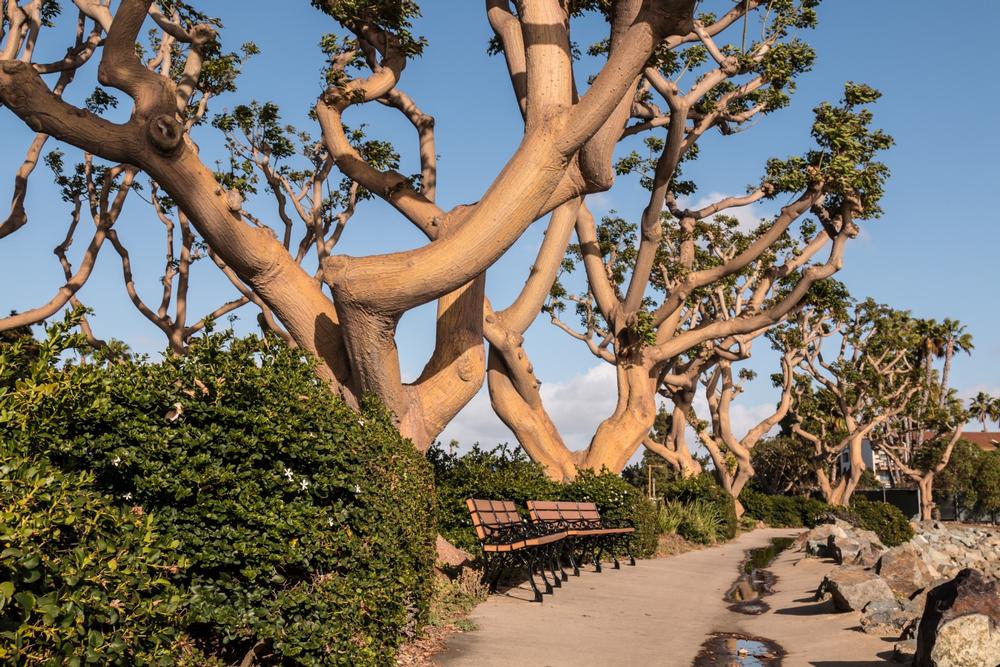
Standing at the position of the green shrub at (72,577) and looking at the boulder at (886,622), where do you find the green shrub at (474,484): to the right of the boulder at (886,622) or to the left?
left

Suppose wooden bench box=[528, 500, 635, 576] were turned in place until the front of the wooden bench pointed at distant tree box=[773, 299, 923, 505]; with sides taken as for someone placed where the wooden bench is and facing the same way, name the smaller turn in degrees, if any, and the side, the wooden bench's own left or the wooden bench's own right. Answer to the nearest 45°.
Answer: approximately 90° to the wooden bench's own left

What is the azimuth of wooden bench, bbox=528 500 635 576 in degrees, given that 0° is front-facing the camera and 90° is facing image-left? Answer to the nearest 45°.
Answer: approximately 315°

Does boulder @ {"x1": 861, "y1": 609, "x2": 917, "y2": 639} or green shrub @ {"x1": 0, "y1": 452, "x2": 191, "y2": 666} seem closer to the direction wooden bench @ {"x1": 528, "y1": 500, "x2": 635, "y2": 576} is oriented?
the boulder

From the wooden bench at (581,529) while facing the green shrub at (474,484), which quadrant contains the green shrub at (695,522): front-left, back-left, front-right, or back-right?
back-right

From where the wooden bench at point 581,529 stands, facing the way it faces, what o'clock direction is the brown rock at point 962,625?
The brown rock is roughly at 1 o'clock from the wooden bench.
